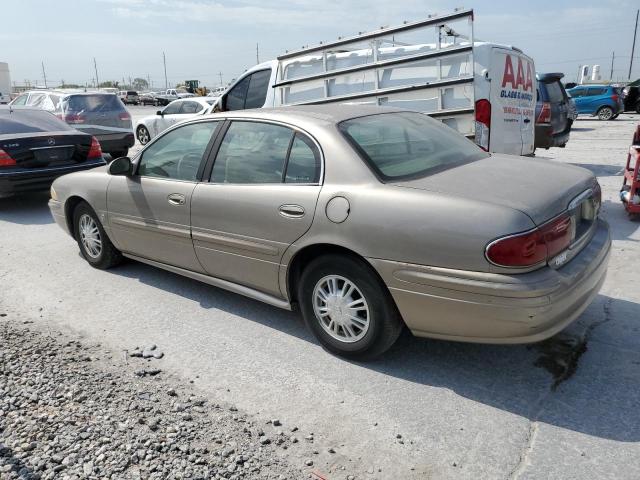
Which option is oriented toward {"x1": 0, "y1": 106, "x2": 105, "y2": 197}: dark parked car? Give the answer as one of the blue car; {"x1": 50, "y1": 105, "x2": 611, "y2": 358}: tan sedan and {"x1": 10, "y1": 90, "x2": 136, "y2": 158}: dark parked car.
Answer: the tan sedan

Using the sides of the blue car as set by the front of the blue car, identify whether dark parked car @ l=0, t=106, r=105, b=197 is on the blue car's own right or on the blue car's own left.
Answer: on the blue car's own left

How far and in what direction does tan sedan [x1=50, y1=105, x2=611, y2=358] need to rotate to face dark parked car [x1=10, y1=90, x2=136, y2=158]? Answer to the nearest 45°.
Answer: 0° — it already faces it

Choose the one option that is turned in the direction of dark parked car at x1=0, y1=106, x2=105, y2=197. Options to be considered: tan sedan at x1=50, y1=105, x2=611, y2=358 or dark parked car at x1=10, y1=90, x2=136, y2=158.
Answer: the tan sedan

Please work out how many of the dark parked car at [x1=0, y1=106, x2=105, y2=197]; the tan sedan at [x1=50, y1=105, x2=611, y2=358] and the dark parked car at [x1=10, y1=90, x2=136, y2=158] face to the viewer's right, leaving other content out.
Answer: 0

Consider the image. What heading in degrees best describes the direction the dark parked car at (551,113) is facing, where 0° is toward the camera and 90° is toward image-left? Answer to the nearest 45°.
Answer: approximately 135°

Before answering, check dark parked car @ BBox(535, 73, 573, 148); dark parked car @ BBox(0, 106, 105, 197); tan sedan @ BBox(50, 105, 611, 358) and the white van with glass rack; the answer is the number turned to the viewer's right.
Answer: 0

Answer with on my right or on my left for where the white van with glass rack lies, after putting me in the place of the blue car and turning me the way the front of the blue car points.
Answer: on my left

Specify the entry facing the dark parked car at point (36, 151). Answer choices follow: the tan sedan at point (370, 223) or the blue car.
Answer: the tan sedan

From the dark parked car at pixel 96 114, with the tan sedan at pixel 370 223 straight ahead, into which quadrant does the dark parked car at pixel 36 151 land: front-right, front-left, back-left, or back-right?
front-right

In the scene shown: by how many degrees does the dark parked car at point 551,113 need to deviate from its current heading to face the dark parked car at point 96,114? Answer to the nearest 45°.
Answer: approximately 45° to its left

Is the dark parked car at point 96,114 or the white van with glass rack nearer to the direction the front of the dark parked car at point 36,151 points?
the dark parked car

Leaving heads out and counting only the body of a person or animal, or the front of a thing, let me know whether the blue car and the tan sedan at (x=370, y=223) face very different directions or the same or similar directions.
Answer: same or similar directions

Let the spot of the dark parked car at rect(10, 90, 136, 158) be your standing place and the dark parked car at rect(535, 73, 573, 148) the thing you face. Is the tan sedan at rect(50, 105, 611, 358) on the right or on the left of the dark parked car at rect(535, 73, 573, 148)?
right

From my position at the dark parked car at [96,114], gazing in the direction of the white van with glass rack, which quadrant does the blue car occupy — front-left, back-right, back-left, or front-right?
front-left

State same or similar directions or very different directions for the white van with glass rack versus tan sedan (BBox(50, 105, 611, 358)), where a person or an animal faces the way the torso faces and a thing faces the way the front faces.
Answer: same or similar directions
